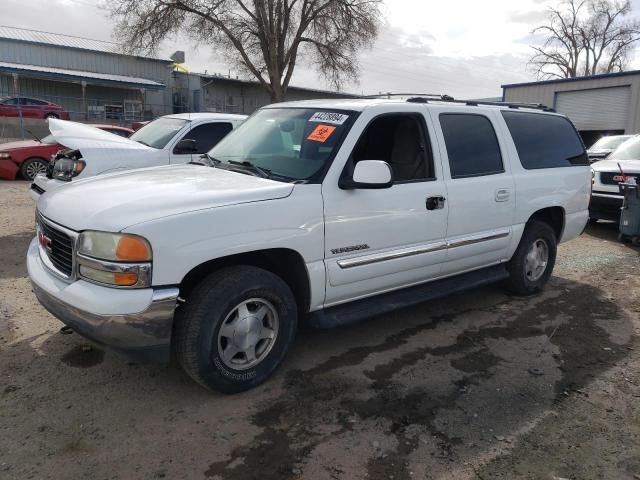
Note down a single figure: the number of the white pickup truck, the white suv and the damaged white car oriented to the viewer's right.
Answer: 0

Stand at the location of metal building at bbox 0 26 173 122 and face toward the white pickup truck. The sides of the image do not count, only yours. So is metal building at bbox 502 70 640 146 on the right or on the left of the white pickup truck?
left

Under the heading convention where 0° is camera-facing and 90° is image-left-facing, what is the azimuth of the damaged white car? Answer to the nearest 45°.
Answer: approximately 45°

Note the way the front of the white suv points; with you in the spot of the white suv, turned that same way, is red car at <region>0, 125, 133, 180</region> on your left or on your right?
on your right

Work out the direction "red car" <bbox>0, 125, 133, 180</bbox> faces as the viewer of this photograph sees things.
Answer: facing the viewer and to the left of the viewer

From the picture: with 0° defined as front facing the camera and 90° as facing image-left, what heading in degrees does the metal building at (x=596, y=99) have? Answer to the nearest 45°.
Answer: approximately 45°

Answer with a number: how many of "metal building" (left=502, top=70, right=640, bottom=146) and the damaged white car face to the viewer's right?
0

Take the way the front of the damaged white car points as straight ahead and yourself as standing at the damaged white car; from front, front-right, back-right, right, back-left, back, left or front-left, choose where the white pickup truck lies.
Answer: back-left

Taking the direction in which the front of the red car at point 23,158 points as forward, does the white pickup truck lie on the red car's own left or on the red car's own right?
on the red car's own left

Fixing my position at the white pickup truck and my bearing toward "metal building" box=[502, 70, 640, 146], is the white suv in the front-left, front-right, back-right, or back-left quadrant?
back-left

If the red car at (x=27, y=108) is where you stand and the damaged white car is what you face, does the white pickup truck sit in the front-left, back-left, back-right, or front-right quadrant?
front-left
